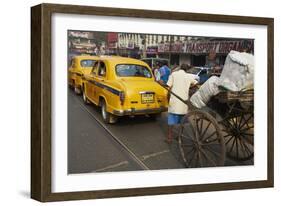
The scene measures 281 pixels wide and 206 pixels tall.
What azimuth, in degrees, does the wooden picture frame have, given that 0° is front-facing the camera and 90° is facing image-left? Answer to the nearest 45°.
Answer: approximately 315°
